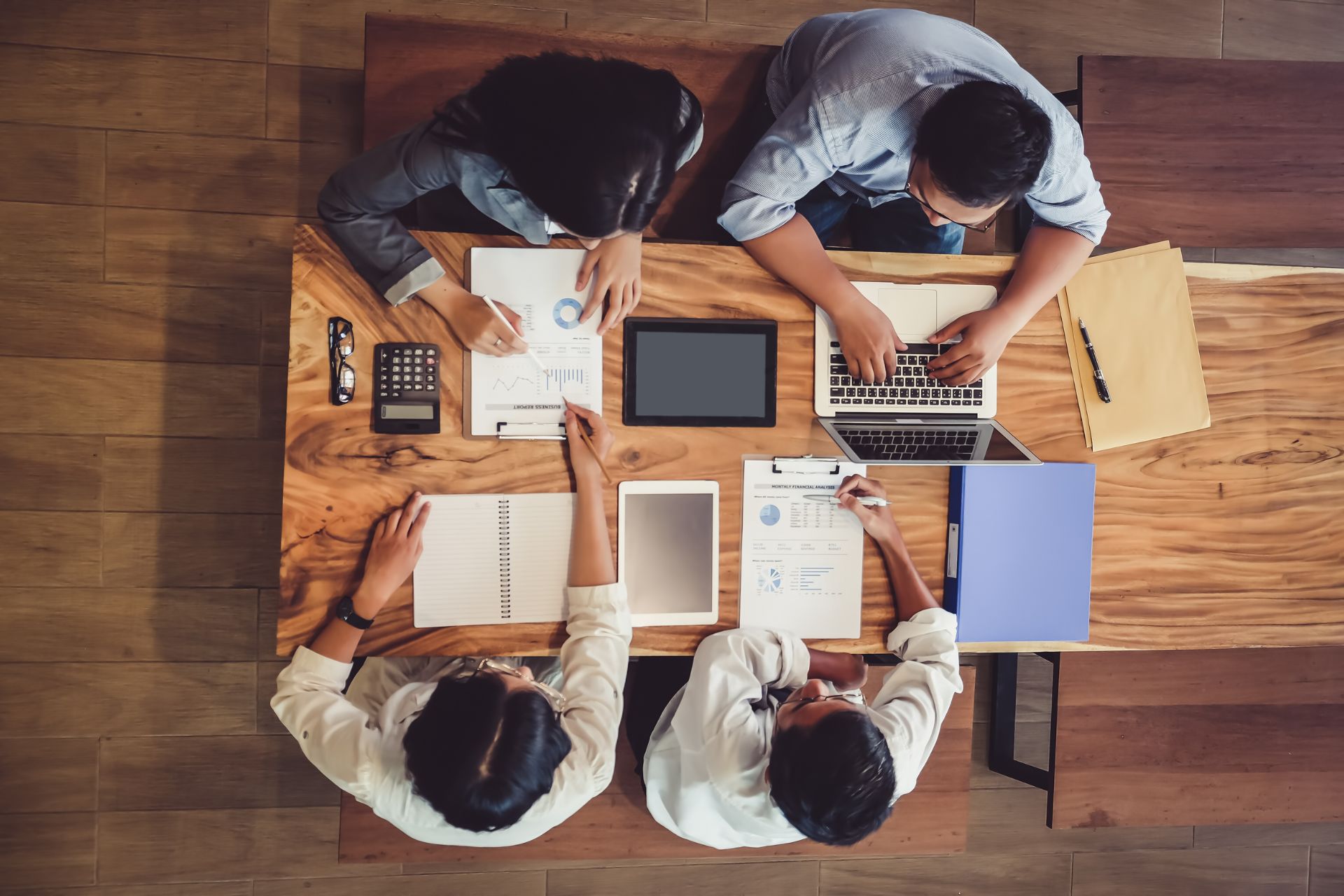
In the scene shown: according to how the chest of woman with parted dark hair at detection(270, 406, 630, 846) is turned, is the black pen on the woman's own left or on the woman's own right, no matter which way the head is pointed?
on the woman's own right

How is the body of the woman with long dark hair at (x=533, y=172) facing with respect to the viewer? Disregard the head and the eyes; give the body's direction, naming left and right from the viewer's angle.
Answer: facing the viewer

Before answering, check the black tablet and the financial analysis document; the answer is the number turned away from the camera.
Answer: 0

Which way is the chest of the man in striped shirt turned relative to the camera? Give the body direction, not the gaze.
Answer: toward the camera

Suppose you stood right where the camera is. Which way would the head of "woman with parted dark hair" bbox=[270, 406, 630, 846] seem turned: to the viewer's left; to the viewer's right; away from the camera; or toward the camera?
away from the camera

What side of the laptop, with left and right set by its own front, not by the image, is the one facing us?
back

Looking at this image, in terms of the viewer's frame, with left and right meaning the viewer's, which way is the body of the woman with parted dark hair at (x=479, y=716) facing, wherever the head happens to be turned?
facing away from the viewer
